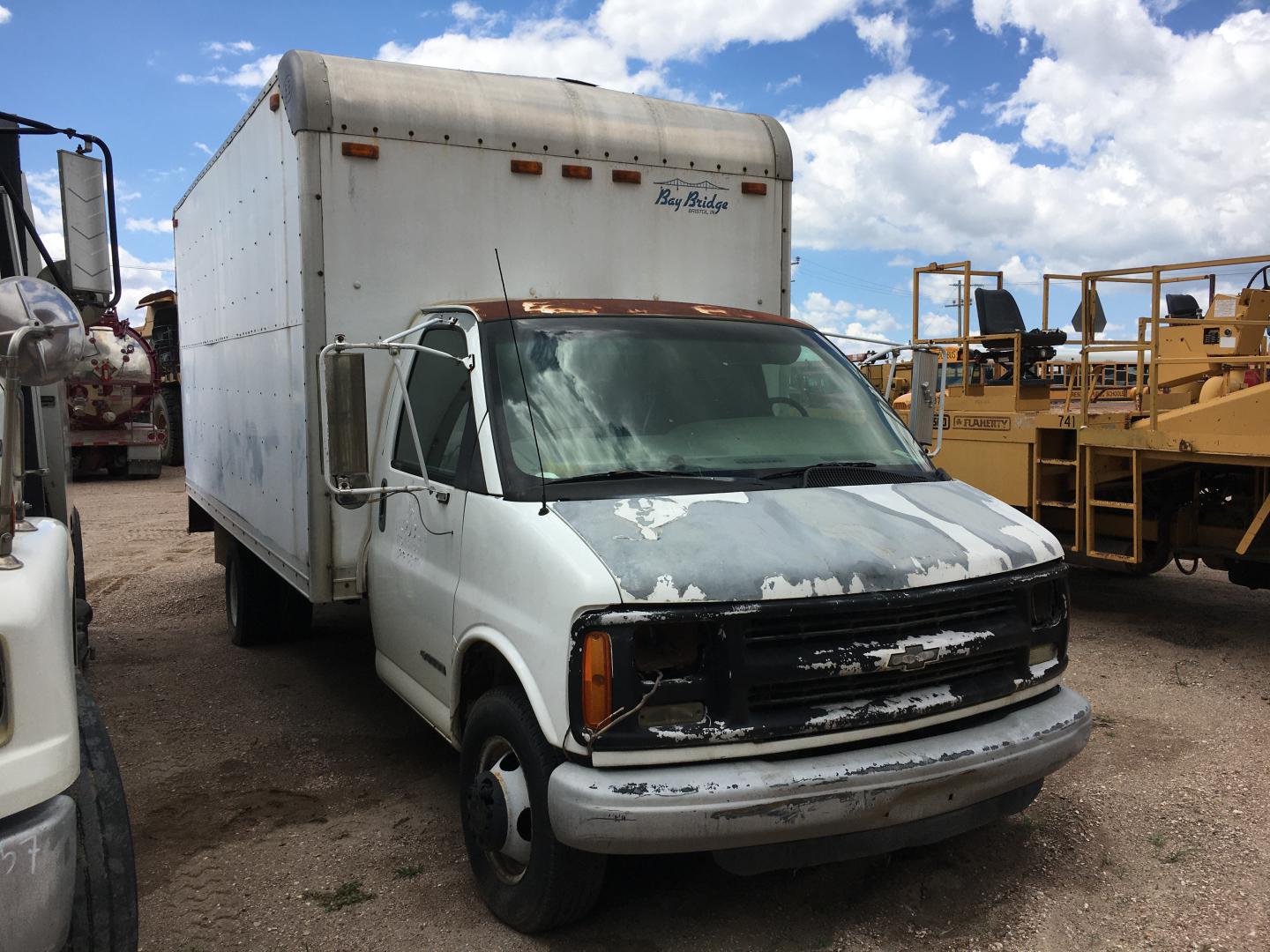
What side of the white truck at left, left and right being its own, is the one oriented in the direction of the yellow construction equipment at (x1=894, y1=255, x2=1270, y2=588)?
left

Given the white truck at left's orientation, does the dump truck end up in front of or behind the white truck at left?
behind

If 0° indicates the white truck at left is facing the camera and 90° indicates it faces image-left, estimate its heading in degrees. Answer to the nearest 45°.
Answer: approximately 0°

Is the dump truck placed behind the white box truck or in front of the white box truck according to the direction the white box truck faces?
behind

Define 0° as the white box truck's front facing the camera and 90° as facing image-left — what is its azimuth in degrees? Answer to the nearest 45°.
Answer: approximately 315°

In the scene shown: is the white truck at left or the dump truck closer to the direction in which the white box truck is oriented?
the white truck at left

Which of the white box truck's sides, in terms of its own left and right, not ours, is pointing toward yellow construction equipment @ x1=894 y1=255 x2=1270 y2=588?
left
